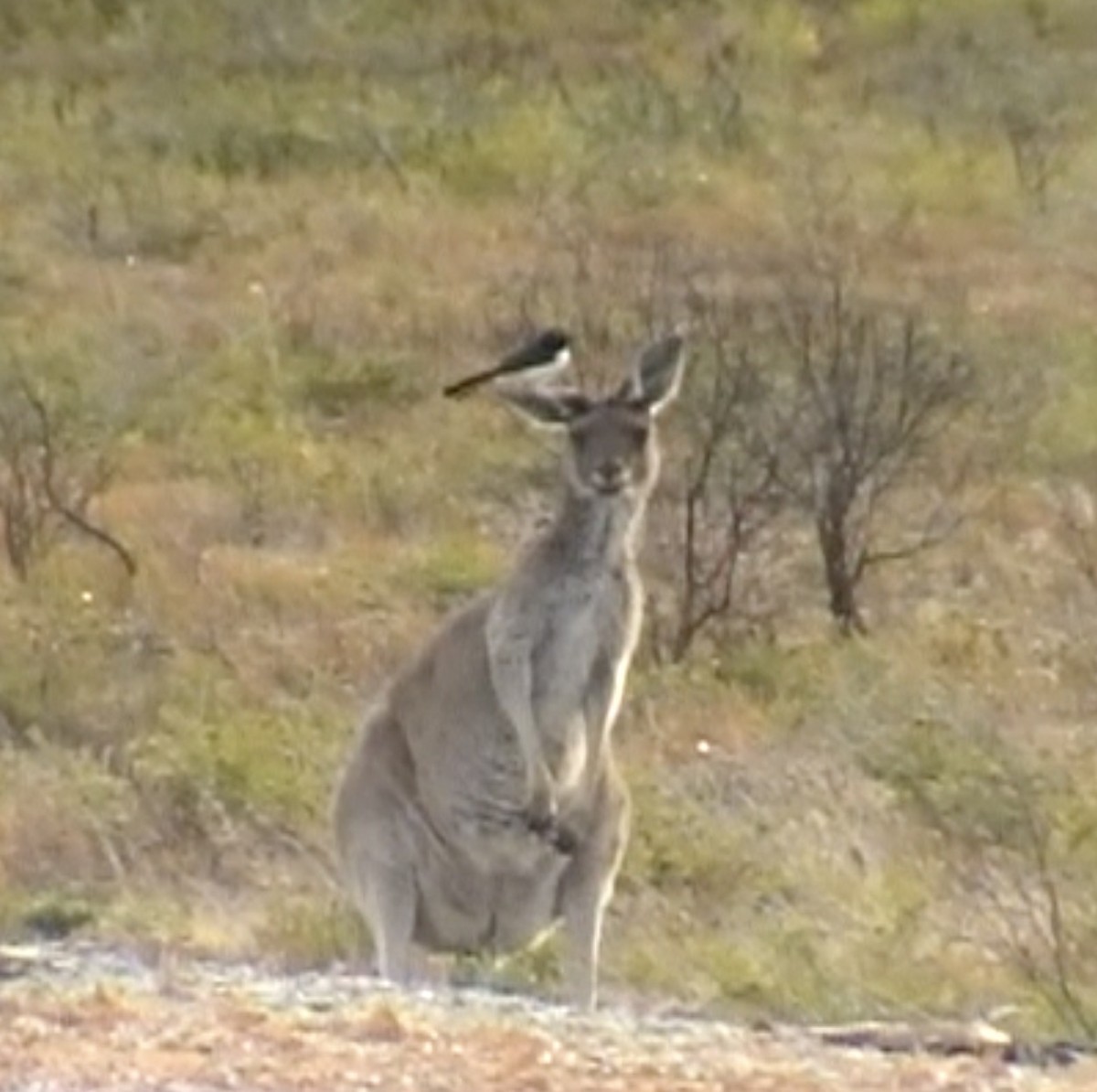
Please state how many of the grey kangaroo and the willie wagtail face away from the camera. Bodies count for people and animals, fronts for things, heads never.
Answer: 0

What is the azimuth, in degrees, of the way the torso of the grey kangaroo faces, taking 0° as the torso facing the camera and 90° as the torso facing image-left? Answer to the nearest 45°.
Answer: approximately 315°

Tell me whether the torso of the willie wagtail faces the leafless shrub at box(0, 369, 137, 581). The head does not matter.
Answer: no

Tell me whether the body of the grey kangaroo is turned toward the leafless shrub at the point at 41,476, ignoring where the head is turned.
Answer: no

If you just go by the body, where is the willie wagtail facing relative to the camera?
to the viewer's right
